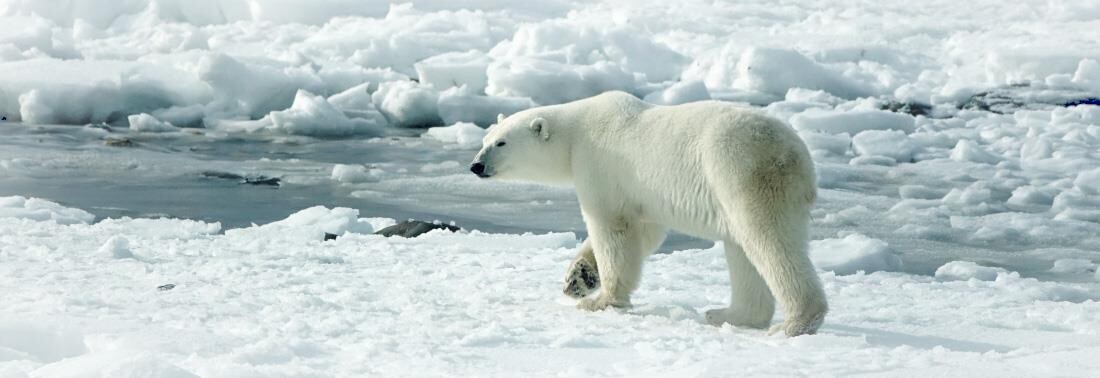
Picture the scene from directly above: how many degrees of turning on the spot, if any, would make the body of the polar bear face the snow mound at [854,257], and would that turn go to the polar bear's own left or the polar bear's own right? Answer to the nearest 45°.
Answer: approximately 90° to the polar bear's own right

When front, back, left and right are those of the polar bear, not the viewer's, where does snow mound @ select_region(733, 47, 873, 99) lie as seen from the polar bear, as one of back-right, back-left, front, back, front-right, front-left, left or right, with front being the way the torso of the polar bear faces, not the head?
front-right

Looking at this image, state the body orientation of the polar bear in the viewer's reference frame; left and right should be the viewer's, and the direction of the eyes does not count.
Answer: facing away from the viewer and to the left of the viewer

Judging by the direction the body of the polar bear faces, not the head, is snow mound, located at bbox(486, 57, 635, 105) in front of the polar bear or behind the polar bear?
in front

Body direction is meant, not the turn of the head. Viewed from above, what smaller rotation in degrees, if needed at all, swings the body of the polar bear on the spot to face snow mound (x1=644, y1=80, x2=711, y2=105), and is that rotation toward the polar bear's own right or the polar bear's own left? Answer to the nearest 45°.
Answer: approximately 45° to the polar bear's own right

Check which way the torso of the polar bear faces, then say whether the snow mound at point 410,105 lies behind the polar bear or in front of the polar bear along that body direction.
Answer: in front

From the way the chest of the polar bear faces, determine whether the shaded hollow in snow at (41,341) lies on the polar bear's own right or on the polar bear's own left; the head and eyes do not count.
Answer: on the polar bear's own left

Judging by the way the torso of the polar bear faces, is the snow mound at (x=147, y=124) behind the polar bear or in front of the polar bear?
in front
